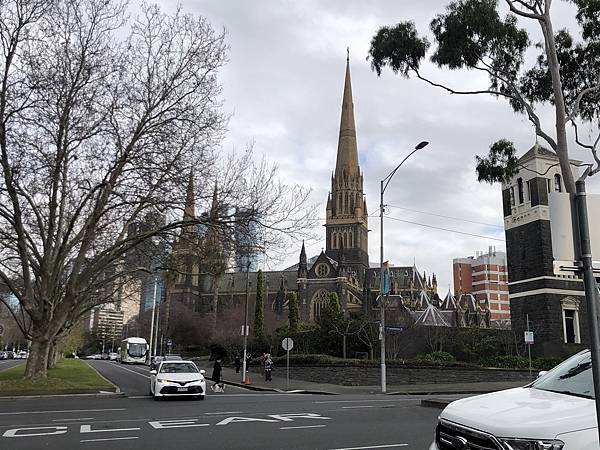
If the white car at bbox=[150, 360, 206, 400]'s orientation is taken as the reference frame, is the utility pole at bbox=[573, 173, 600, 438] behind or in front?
in front

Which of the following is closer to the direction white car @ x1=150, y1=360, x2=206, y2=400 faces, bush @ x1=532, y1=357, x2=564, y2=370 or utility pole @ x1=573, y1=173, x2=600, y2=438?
the utility pole

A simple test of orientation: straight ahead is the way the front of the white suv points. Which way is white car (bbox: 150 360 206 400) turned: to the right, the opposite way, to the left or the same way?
to the left

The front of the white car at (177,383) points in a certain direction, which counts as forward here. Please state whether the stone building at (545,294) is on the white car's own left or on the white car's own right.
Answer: on the white car's own left

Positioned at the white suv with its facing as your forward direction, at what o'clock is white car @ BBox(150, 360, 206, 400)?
The white car is roughly at 3 o'clock from the white suv.

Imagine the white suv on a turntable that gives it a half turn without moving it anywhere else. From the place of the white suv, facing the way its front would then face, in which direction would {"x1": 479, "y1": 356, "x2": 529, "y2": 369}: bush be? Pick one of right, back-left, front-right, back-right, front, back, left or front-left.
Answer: front-left

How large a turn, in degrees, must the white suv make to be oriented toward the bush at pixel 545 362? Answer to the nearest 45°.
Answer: approximately 135° to its right

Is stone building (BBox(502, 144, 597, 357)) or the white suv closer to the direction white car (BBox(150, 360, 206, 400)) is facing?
the white suv

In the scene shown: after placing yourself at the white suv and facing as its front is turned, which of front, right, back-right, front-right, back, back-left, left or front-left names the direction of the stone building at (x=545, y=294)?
back-right

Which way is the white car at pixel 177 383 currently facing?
toward the camera

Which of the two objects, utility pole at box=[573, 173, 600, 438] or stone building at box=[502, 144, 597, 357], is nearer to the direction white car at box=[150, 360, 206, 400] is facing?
the utility pole

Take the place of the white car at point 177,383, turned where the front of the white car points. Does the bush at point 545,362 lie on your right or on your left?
on your left

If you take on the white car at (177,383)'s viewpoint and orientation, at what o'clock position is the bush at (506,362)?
The bush is roughly at 8 o'clock from the white car.

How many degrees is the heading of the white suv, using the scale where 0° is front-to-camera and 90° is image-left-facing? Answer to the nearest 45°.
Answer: approximately 45°
